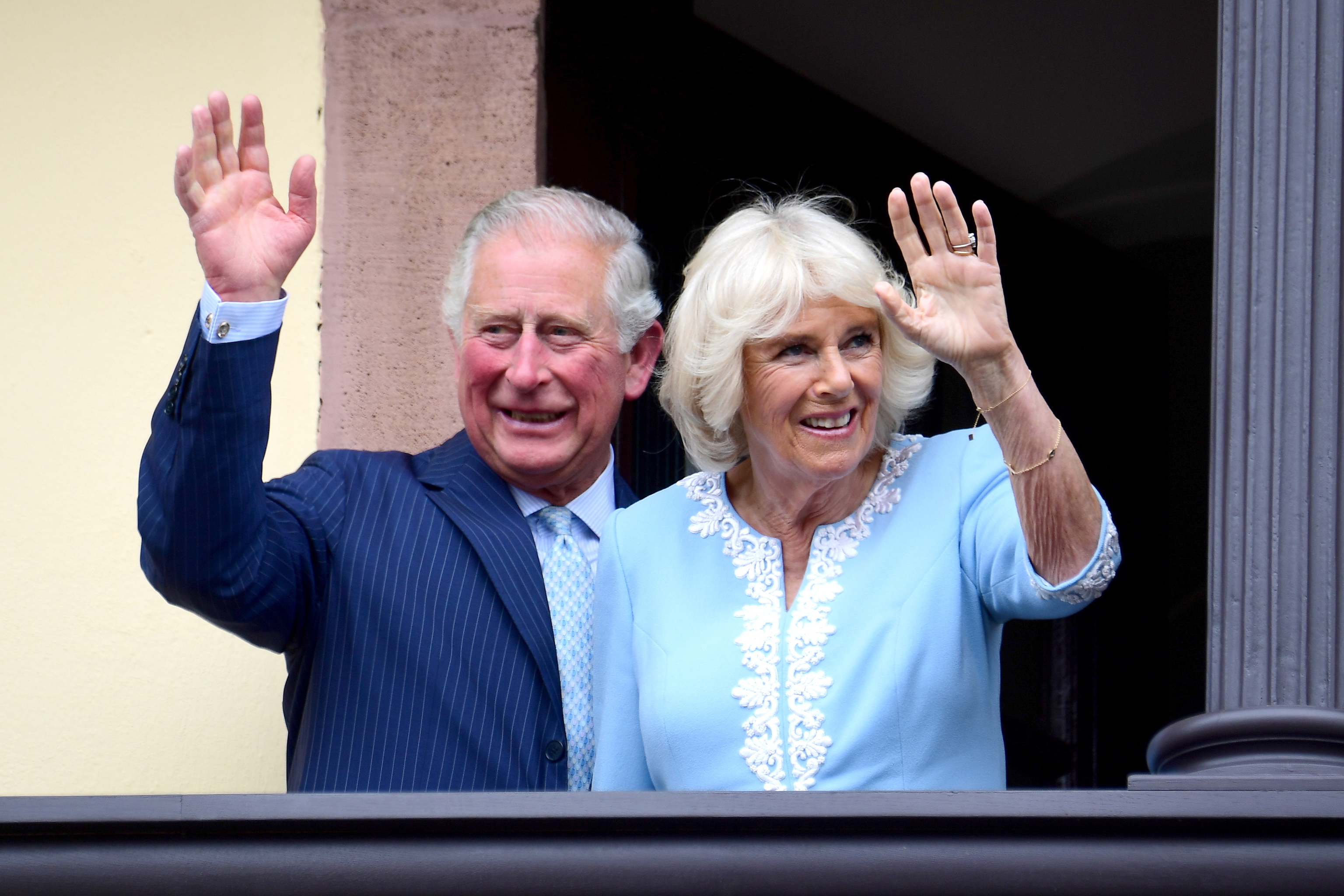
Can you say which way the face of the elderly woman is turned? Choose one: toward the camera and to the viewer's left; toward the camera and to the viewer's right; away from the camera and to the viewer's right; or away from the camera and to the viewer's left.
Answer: toward the camera and to the viewer's right

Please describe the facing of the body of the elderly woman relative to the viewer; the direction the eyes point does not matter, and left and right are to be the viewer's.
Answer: facing the viewer

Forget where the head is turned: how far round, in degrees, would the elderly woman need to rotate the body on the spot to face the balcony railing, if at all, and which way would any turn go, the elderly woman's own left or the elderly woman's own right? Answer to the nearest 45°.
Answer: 0° — they already face it
